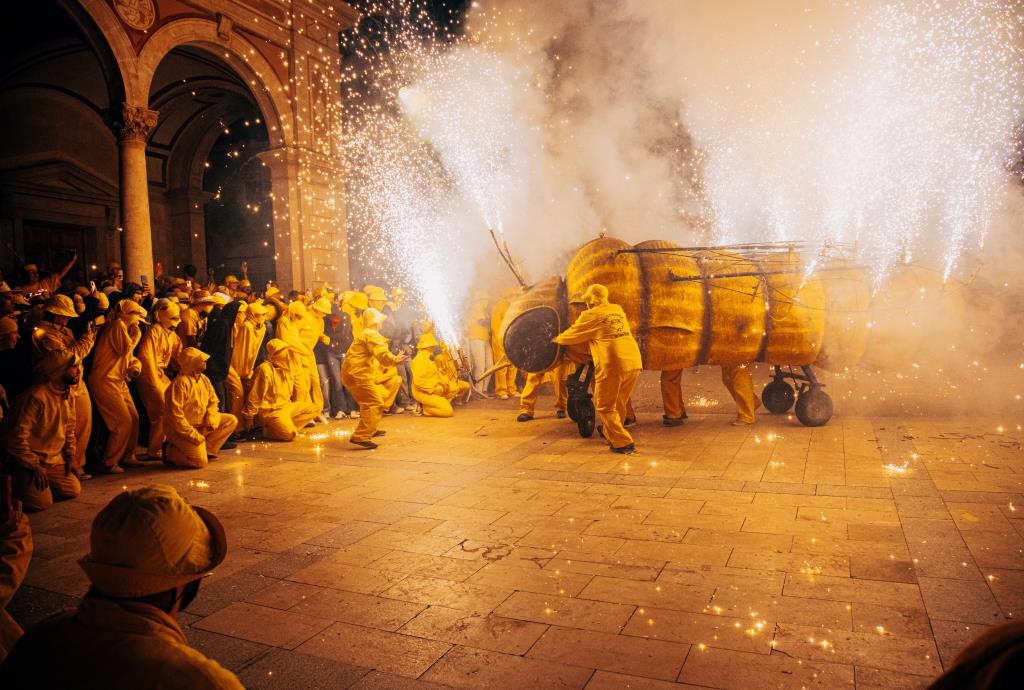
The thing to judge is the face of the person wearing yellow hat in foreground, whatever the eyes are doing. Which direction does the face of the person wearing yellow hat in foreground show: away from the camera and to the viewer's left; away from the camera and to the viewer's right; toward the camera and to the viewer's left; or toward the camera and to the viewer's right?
away from the camera and to the viewer's right

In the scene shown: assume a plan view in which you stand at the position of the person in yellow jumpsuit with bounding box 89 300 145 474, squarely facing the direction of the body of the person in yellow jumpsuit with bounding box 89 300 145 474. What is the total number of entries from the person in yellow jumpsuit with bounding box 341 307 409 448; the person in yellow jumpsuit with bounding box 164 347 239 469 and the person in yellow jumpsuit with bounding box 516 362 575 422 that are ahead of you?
3

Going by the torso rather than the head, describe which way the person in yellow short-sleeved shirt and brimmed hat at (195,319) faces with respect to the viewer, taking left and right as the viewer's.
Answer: facing to the right of the viewer

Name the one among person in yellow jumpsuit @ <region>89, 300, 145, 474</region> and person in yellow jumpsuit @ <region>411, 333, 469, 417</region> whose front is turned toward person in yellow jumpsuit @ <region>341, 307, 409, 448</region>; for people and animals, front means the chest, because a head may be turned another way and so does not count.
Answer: person in yellow jumpsuit @ <region>89, 300, 145, 474</region>

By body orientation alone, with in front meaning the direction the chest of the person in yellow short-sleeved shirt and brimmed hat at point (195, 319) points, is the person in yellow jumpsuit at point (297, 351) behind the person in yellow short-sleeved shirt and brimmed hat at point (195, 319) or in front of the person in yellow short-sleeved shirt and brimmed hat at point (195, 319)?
in front

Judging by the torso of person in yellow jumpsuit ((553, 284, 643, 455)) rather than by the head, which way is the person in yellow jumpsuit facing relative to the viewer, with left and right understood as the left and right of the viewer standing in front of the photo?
facing away from the viewer and to the left of the viewer

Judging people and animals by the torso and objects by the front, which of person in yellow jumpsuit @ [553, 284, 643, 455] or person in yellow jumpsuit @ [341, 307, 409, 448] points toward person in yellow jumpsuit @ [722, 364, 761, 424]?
person in yellow jumpsuit @ [341, 307, 409, 448]

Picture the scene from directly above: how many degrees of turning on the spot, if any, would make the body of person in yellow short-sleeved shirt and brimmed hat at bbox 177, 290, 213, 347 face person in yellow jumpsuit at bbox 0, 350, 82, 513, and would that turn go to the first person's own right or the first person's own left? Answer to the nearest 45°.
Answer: approximately 135° to the first person's own right

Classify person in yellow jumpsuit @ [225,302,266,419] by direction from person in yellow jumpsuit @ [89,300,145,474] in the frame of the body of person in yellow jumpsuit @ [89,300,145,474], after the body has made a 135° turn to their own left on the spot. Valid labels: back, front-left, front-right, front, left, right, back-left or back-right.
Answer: right

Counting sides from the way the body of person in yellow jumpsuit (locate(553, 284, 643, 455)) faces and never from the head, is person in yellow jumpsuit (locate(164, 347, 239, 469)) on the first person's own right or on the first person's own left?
on the first person's own left

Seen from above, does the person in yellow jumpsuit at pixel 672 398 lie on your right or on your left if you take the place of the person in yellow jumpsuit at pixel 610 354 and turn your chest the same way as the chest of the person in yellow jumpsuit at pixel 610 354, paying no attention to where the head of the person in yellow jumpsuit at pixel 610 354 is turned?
on your right

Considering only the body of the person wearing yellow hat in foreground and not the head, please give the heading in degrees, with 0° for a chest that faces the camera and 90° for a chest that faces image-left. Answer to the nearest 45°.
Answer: approximately 225°
